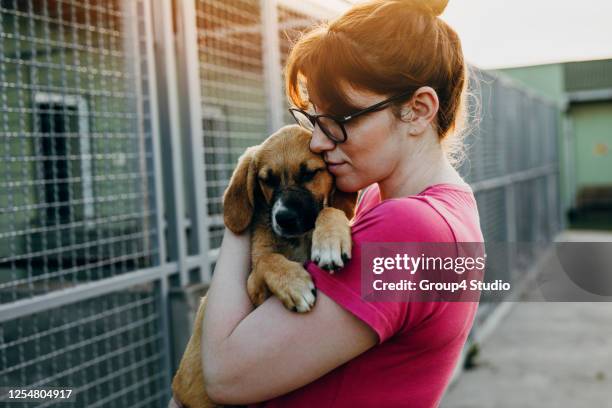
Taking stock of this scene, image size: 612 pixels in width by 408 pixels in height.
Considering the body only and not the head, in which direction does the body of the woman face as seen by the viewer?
to the viewer's left

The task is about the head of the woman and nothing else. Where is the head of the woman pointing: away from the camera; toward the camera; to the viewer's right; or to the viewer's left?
to the viewer's left
